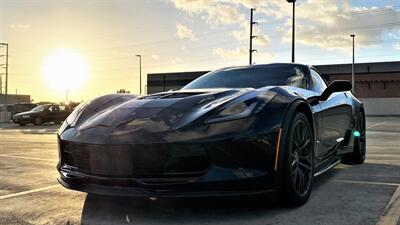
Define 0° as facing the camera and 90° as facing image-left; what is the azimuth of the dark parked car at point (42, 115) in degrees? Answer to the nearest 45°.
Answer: approximately 45°

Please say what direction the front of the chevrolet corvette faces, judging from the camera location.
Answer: facing the viewer and to the left of the viewer

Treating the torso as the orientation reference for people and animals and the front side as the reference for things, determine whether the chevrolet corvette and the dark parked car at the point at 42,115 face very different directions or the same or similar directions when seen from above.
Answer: same or similar directions

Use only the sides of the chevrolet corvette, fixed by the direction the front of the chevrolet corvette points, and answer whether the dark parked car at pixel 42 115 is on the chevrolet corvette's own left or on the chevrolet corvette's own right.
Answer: on the chevrolet corvette's own right

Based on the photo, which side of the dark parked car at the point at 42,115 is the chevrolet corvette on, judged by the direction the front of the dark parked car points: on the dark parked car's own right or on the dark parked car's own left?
on the dark parked car's own left

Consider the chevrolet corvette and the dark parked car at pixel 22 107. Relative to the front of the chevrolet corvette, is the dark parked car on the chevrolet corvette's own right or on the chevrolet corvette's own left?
on the chevrolet corvette's own right
